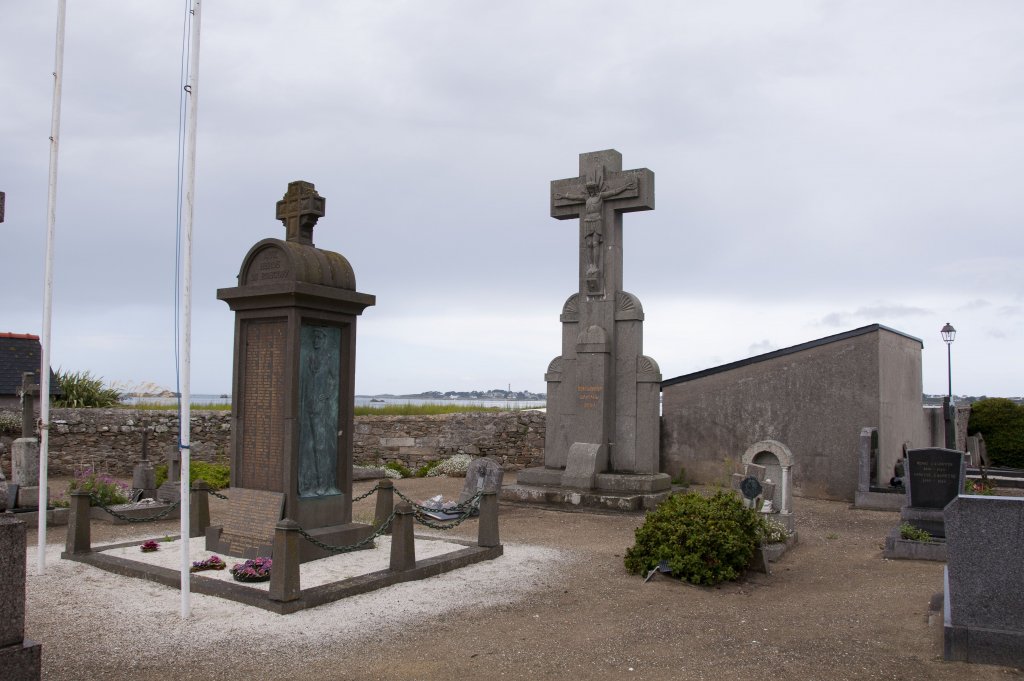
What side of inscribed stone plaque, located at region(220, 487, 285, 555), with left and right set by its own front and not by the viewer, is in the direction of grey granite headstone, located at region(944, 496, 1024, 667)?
left

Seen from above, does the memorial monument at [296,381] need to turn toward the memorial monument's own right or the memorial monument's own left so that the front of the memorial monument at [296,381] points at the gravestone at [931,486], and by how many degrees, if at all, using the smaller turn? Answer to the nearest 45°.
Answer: approximately 135° to the memorial monument's own left

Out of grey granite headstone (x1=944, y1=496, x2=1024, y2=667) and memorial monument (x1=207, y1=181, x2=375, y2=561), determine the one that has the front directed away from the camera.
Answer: the grey granite headstone

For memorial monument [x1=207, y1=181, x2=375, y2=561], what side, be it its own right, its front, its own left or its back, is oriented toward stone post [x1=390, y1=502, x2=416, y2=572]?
left

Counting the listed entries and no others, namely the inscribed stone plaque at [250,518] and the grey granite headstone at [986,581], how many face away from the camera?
1

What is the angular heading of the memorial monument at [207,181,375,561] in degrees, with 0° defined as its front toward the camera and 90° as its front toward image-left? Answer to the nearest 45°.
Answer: approximately 45°

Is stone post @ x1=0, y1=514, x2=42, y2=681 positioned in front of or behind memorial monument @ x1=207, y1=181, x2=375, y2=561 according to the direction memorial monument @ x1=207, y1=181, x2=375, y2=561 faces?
in front

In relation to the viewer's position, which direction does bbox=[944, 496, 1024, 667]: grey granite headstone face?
facing away from the viewer
